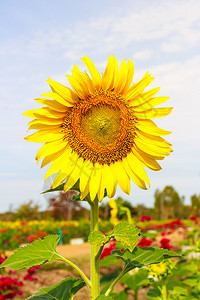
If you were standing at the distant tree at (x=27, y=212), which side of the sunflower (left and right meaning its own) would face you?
back

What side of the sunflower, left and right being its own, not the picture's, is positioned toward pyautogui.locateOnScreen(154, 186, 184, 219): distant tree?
back

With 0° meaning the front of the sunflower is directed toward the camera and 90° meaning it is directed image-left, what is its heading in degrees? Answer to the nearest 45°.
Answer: approximately 0°
